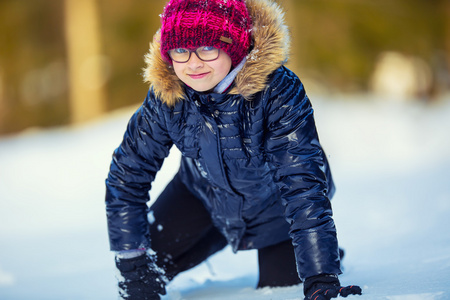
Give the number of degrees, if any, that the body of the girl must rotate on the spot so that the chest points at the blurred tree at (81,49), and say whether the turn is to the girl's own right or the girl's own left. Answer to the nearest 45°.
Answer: approximately 180°

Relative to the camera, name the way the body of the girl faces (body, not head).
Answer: toward the camera
